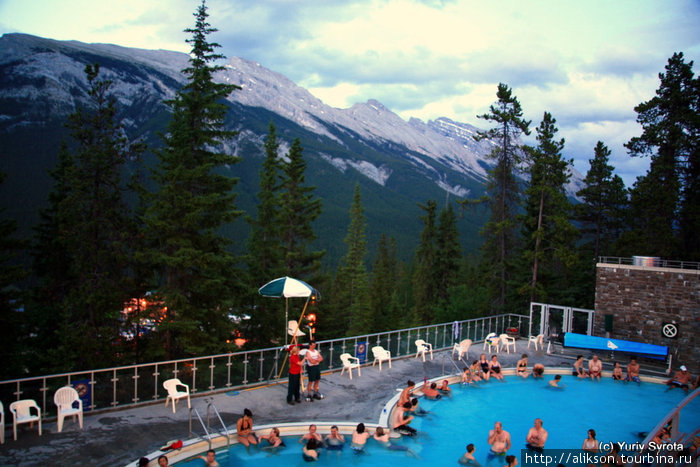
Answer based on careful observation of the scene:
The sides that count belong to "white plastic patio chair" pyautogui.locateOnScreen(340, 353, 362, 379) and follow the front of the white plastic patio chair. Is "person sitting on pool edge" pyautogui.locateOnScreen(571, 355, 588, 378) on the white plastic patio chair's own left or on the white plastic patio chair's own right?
on the white plastic patio chair's own left

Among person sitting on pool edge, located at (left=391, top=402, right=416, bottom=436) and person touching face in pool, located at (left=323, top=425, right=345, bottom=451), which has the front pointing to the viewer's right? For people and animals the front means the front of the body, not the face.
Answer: the person sitting on pool edge

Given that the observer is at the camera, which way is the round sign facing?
facing the viewer

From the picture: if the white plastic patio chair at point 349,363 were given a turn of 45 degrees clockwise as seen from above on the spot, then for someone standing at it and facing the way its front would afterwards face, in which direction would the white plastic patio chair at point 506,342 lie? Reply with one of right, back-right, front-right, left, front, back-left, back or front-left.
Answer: back-left

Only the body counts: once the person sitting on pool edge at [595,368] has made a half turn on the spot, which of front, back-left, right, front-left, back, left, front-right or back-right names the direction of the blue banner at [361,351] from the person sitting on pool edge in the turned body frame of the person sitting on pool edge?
back-left

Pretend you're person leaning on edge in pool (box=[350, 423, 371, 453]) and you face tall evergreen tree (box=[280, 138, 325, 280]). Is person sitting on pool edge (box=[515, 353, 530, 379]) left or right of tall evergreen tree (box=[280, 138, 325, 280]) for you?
right

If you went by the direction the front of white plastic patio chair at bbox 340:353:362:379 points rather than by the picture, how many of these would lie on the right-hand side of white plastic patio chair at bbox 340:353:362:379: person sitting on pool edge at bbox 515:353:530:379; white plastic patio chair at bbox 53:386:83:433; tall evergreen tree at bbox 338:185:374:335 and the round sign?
1

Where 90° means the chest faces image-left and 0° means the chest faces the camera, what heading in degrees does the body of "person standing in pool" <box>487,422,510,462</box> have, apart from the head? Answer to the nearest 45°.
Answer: approximately 0°

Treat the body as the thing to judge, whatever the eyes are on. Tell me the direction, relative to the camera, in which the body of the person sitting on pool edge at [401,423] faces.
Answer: to the viewer's right

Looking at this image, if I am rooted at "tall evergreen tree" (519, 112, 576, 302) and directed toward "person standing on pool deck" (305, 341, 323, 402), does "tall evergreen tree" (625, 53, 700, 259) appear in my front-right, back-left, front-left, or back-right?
back-left

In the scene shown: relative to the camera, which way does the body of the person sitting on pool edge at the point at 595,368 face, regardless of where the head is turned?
toward the camera

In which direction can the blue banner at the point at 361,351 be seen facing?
toward the camera

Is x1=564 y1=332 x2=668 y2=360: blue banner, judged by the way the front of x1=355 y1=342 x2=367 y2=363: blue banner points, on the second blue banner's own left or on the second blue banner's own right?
on the second blue banner's own left
